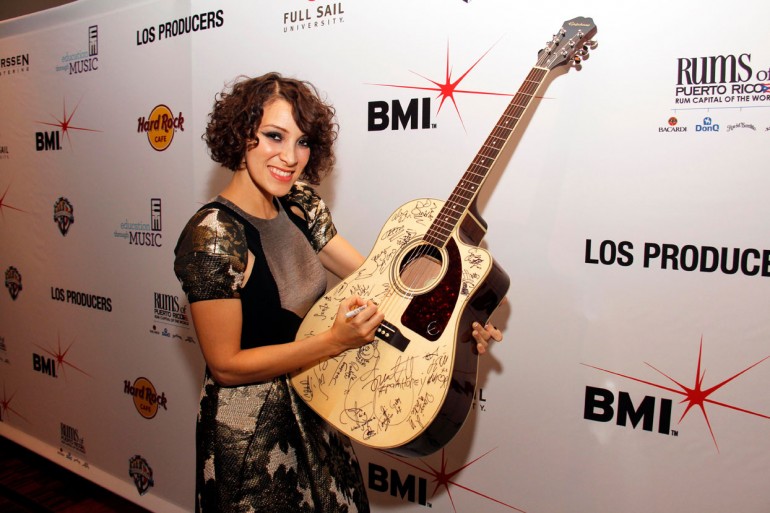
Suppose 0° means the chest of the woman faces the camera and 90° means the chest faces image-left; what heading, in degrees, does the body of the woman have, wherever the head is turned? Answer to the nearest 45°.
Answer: approximately 315°
